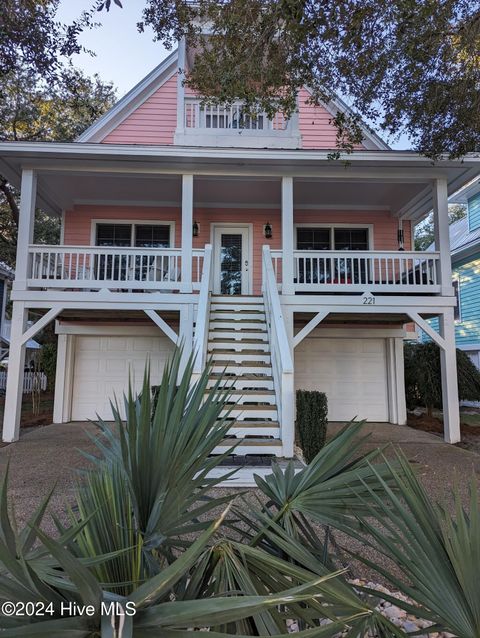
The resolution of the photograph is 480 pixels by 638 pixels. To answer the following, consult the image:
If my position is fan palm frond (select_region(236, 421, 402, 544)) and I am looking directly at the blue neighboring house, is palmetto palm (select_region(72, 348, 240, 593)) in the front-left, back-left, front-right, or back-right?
back-left

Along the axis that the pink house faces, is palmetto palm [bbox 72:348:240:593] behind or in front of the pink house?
in front

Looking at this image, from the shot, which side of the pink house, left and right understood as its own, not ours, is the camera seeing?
front

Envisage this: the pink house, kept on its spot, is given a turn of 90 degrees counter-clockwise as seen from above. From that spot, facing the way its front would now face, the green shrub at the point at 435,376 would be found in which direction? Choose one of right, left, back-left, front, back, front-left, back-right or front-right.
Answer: front

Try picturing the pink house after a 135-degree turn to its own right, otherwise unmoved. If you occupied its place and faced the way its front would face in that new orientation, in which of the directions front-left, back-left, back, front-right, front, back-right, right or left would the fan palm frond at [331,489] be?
back-left

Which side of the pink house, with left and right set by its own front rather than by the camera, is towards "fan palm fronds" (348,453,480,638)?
front

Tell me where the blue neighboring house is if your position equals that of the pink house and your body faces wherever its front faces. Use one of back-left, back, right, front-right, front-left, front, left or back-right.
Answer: back-left
